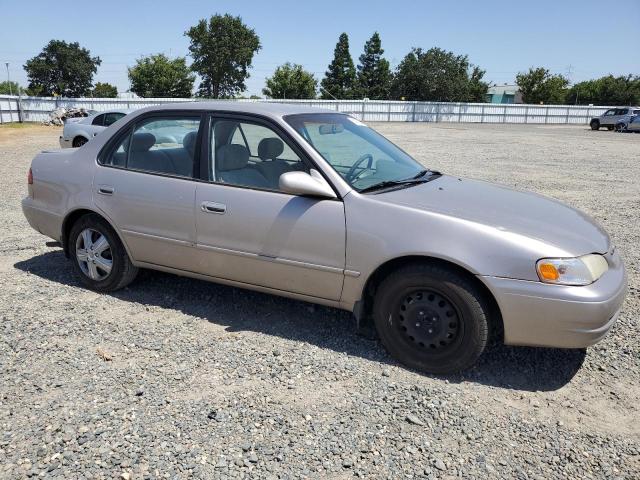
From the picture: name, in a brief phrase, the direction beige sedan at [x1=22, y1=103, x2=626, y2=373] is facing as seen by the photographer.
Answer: facing the viewer and to the right of the viewer

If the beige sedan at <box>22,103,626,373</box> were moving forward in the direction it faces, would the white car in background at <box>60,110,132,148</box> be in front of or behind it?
behind
